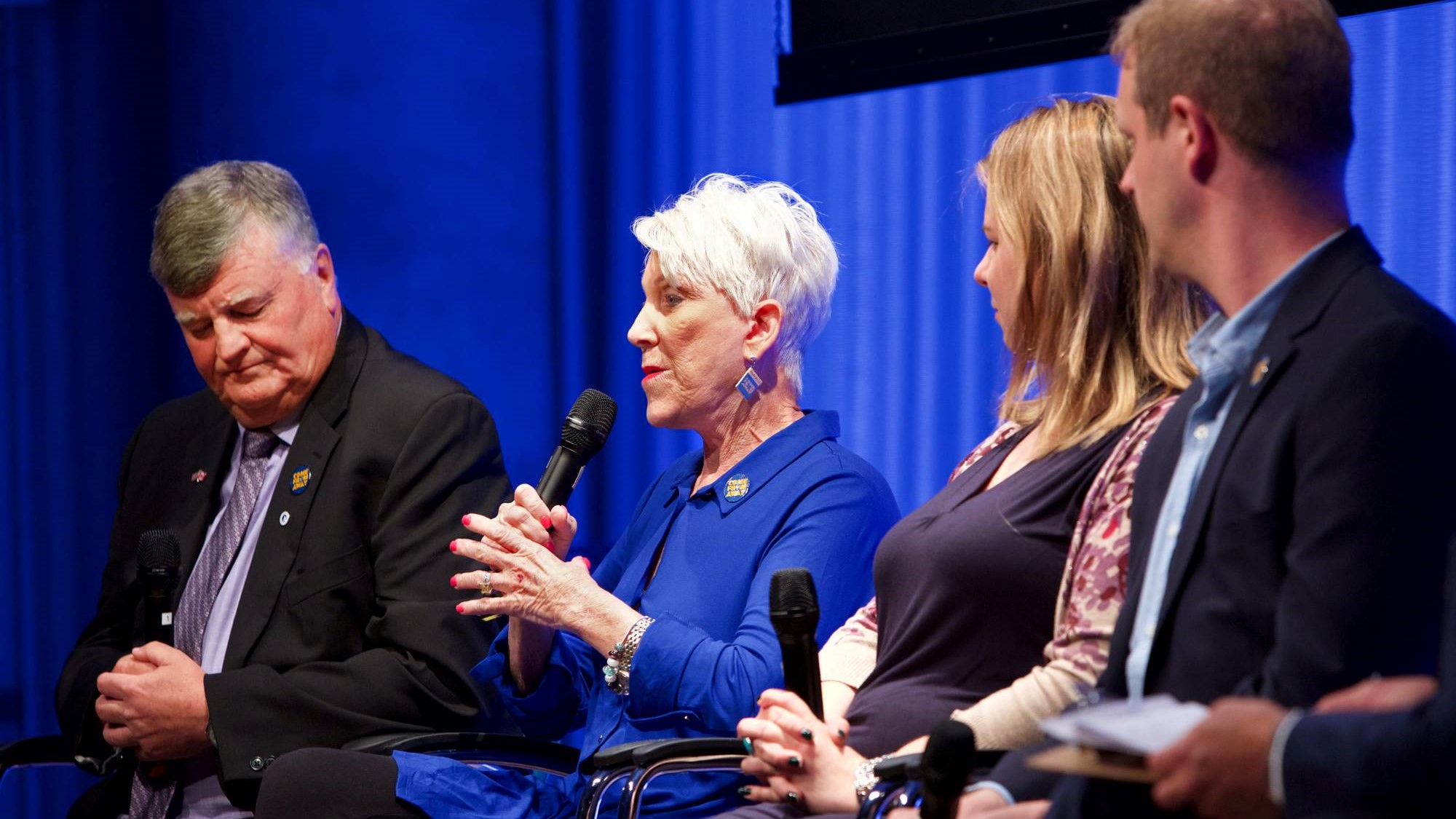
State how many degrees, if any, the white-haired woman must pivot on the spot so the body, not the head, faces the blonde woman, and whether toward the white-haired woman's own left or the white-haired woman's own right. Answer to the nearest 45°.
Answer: approximately 90° to the white-haired woman's own left

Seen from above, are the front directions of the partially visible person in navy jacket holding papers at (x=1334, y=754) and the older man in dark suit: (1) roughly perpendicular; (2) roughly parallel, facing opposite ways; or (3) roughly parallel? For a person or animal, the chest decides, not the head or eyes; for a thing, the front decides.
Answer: roughly perpendicular

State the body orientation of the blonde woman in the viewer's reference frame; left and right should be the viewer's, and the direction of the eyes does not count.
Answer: facing the viewer and to the left of the viewer

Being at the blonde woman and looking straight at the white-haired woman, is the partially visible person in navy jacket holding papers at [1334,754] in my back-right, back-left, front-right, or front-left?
back-left

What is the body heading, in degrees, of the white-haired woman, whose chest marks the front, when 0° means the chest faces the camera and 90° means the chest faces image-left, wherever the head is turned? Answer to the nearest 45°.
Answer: approximately 45°

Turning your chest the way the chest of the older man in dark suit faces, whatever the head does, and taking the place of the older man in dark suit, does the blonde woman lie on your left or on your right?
on your left

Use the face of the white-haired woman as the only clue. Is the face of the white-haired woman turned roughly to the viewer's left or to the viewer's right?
to the viewer's left

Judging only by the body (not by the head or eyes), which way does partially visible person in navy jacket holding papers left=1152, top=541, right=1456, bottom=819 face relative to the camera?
to the viewer's left

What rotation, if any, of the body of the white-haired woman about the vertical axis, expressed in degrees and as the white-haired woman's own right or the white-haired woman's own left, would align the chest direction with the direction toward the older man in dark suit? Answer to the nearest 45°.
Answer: approximately 90° to the white-haired woman's own right

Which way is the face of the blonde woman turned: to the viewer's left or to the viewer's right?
to the viewer's left
